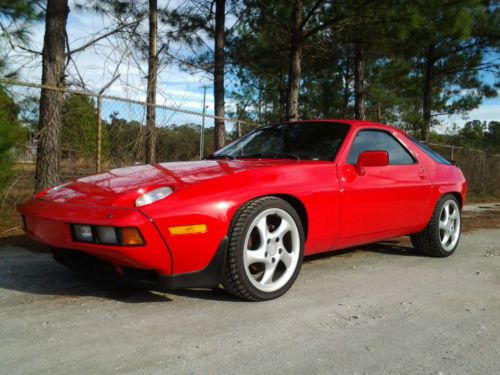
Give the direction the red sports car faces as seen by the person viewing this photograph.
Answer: facing the viewer and to the left of the viewer

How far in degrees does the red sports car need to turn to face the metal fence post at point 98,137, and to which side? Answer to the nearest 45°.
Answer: approximately 90° to its right
